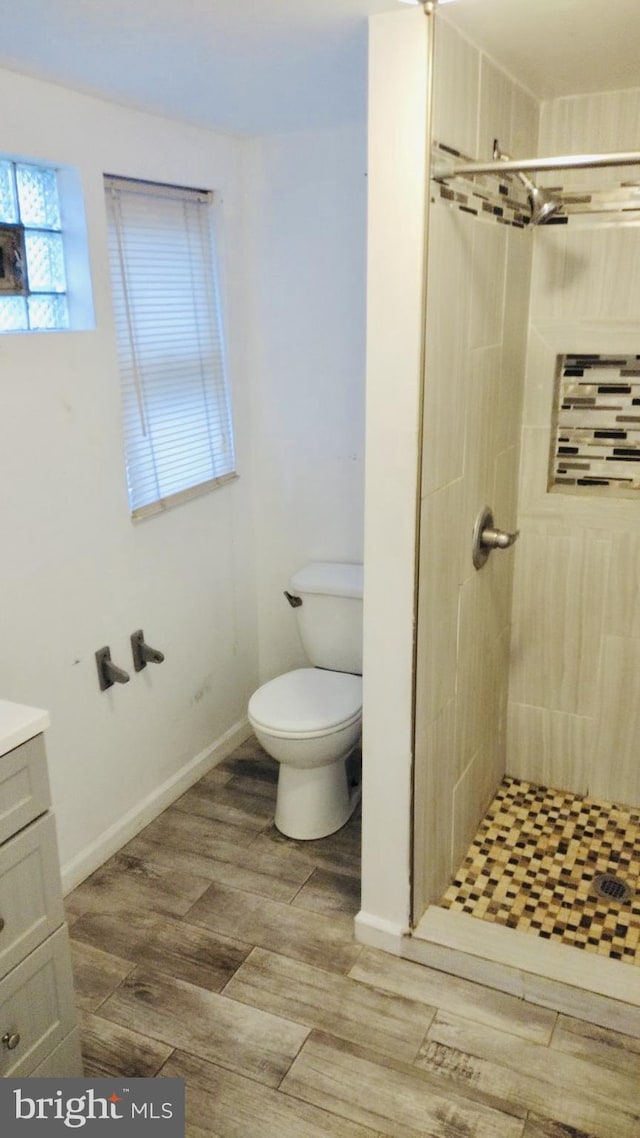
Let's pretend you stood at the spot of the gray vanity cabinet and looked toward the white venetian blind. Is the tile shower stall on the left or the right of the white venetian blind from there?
right

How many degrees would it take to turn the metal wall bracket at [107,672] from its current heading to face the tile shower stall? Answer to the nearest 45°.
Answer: approximately 45° to its left

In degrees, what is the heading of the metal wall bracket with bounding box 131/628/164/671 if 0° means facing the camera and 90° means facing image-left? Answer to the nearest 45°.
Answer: approximately 315°

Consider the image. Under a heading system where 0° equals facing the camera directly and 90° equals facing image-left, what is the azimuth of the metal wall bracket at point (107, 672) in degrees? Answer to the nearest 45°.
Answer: approximately 315°

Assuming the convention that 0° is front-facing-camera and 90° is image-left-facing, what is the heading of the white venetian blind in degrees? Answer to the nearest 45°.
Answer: approximately 315°
